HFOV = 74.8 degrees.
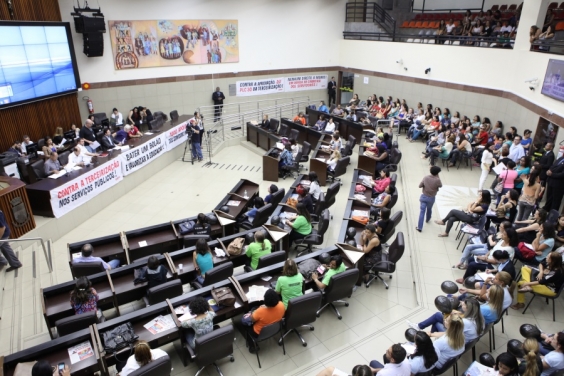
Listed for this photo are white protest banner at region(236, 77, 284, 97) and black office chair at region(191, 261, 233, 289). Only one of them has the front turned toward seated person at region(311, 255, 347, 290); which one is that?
the white protest banner

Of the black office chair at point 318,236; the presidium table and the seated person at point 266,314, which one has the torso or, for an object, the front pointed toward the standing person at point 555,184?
the presidium table

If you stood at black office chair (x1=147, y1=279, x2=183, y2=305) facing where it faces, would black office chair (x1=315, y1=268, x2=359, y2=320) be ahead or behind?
behind

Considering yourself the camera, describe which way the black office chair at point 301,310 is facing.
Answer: facing away from the viewer and to the left of the viewer

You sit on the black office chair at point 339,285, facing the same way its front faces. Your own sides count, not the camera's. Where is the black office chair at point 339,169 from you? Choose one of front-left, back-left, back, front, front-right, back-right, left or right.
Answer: front-right

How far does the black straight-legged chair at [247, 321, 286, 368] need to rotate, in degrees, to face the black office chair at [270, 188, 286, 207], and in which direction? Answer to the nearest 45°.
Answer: approximately 45° to its right

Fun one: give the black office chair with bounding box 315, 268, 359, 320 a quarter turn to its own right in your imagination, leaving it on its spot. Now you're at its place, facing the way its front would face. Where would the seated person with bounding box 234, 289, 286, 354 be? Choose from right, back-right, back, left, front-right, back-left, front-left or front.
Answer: back

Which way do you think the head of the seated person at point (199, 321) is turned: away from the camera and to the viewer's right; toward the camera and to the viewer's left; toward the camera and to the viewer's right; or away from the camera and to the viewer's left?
away from the camera and to the viewer's left

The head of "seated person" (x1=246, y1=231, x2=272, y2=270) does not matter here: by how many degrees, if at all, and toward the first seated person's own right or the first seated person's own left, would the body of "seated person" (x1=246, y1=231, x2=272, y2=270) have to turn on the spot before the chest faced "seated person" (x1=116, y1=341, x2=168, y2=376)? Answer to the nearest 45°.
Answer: approximately 90° to the first seated person's own left

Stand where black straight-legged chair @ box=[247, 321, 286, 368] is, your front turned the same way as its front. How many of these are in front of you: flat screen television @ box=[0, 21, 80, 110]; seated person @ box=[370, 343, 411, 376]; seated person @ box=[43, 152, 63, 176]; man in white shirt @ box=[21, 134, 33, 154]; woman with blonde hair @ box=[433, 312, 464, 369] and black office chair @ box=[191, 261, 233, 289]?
4

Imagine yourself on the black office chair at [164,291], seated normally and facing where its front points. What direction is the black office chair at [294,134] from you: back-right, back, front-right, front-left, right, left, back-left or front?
right

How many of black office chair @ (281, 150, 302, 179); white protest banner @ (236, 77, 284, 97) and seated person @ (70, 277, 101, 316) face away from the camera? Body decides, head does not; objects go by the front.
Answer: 1

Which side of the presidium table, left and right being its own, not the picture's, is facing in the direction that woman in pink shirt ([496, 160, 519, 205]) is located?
front

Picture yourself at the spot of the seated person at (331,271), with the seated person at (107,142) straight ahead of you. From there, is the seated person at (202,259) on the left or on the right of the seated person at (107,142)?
left

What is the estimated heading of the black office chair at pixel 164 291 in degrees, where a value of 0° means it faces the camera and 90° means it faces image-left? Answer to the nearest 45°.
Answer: approximately 135°

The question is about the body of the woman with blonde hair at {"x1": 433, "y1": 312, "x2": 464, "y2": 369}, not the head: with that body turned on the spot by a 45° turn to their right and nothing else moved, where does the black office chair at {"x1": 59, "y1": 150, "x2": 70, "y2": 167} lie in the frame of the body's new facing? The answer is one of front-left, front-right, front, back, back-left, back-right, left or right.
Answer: left
